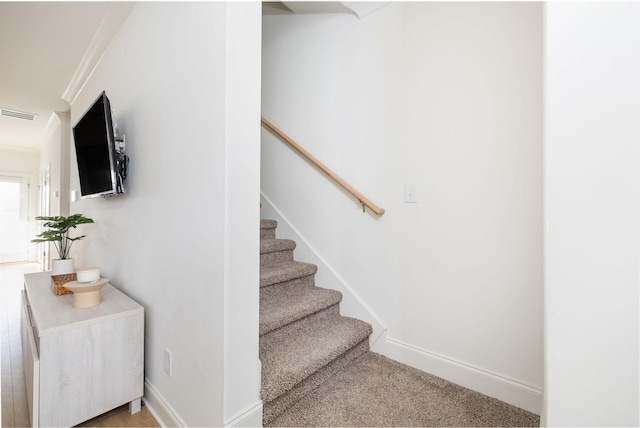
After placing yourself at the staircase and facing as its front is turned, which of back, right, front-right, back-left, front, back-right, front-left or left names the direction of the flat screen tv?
back-right

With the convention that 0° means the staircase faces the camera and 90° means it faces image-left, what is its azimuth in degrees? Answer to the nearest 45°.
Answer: approximately 315°

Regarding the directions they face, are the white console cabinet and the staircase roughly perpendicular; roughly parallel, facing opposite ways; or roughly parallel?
roughly perpendicular
